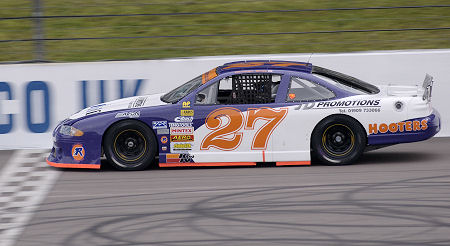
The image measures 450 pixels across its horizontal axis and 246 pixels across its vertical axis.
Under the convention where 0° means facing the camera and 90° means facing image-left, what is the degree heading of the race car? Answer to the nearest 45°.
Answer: approximately 90°

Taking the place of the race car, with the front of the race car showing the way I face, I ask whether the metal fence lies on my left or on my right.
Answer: on my right
